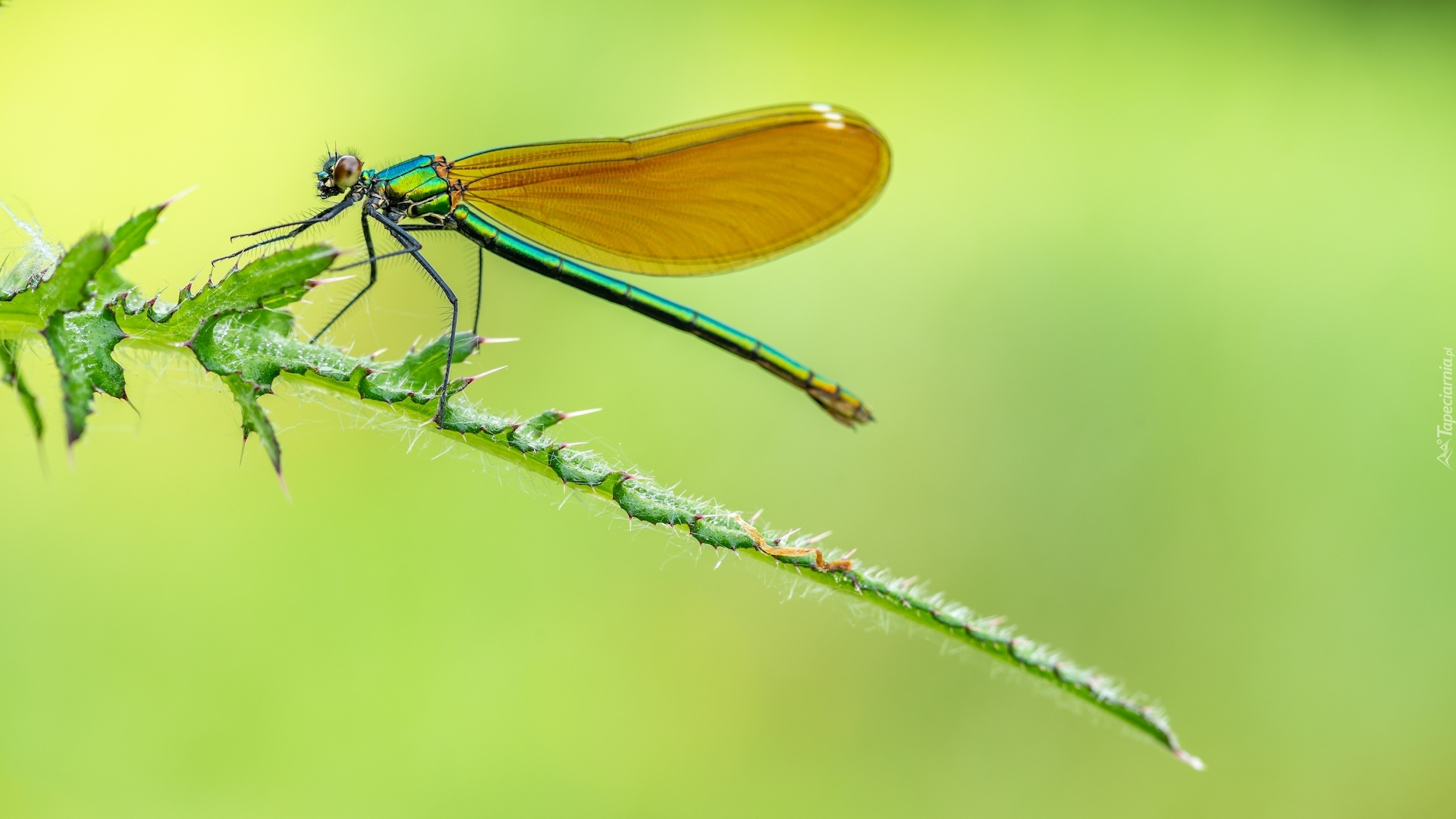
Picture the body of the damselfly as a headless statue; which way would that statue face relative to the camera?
to the viewer's left
